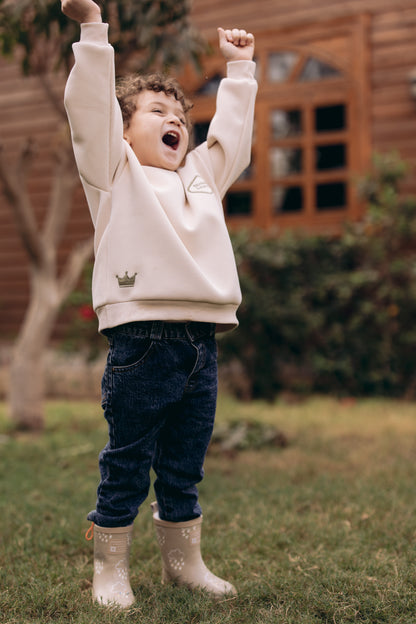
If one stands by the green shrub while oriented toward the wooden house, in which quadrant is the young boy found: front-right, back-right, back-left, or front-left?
back-left

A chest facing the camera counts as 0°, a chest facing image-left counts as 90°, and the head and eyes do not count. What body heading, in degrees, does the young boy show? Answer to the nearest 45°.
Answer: approximately 315°

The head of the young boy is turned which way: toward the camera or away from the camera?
toward the camera

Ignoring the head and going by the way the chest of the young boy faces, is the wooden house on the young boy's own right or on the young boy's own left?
on the young boy's own left

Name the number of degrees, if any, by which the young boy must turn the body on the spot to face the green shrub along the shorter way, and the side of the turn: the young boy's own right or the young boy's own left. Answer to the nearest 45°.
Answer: approximately 135° to the young boy's own left

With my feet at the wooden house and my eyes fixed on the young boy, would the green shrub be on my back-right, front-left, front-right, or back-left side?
front-left
